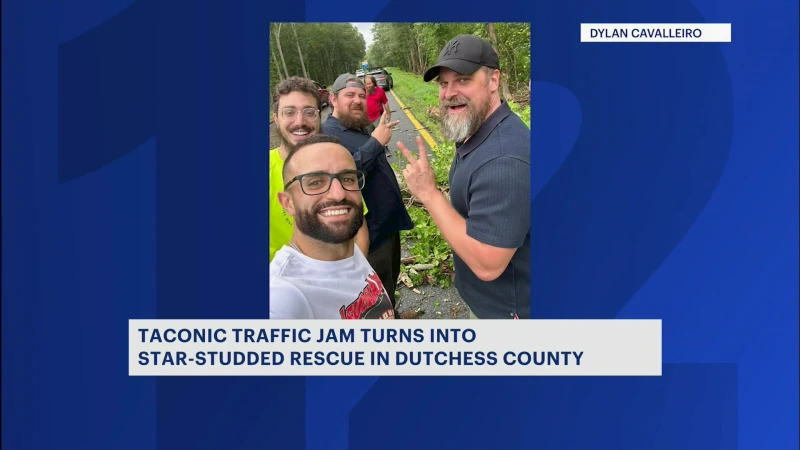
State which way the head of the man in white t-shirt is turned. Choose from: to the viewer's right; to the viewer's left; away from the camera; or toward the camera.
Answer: toward the camera

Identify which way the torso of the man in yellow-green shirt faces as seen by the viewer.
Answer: toward the camera

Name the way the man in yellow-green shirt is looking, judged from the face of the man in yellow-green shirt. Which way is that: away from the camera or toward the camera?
toward the camera

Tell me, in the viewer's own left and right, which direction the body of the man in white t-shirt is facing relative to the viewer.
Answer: facing the viewer and to the right of the viewer
